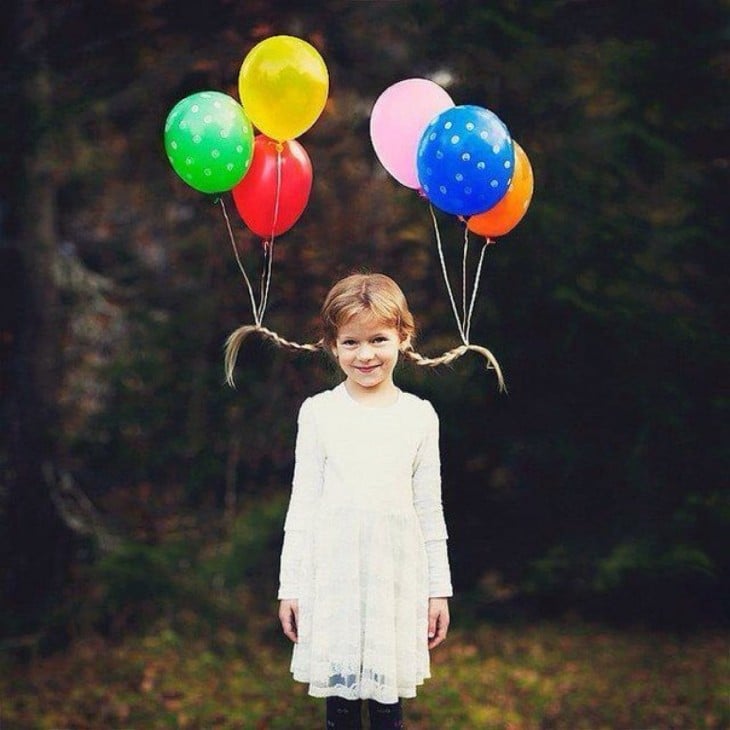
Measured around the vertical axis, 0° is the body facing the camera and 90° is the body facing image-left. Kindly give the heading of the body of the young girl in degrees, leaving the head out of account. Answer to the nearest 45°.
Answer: approximately 0°

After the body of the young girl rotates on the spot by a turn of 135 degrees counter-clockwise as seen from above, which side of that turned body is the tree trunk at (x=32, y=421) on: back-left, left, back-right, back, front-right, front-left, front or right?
left
